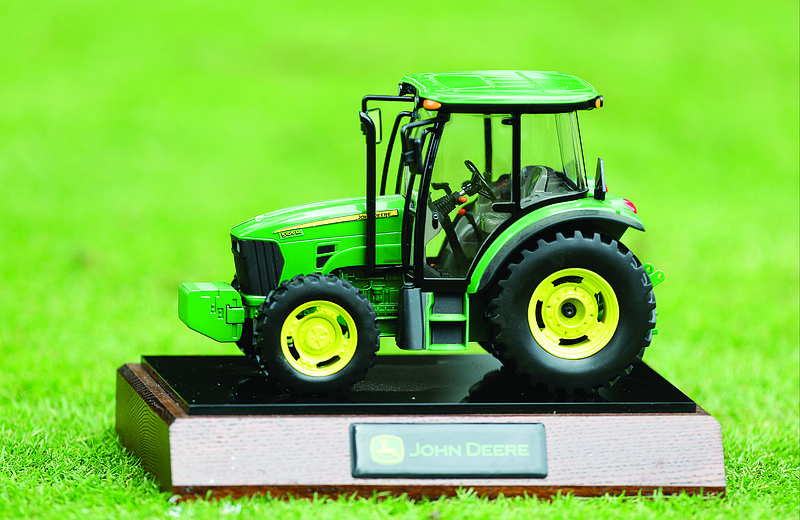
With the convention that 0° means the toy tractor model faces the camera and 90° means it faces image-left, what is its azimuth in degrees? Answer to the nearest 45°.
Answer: approximately 90°
